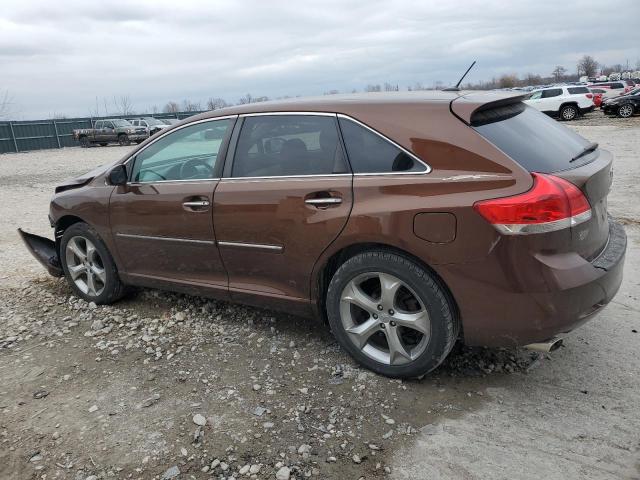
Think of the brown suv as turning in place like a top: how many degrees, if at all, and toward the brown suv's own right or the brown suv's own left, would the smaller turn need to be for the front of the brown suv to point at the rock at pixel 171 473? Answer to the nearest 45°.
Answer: approximately 90° to the brown suv's own left

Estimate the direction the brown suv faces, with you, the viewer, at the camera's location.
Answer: facing away from the viewer and to the left of the viewer

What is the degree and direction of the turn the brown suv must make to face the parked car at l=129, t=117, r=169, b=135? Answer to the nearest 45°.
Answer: approximately 45° to its right

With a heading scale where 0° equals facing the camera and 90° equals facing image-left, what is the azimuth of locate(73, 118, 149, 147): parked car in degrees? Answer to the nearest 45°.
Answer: approximately 315°

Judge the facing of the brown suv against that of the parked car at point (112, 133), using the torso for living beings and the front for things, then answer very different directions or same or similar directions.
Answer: very different directions

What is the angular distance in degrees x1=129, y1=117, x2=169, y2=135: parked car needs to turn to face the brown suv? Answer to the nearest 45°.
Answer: approximately 45° to its right

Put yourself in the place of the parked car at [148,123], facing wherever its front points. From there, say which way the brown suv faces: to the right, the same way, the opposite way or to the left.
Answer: the opposite way
